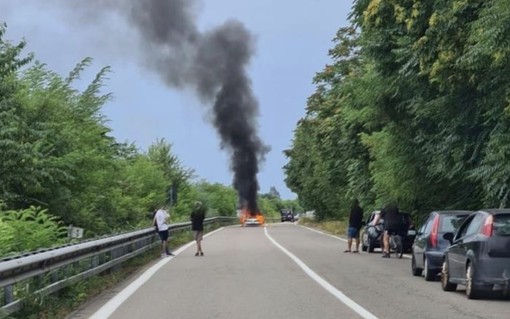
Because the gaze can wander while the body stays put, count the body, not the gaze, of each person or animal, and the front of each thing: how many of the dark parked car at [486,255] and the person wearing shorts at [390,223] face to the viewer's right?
0

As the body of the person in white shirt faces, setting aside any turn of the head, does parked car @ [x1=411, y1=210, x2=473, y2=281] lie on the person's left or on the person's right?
on the person's right

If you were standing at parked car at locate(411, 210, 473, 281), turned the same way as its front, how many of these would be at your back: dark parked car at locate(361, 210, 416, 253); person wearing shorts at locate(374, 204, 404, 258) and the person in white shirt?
0

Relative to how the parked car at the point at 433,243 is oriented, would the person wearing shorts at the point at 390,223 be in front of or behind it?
in front

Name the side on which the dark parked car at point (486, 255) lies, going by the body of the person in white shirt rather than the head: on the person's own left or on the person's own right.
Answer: on the person's own right

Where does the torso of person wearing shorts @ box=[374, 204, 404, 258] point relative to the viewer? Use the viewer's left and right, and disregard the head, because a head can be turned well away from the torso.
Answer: facing away from the viewer and to the left of the viewer

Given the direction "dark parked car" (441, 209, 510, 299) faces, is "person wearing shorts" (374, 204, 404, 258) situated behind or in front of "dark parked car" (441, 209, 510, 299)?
in front

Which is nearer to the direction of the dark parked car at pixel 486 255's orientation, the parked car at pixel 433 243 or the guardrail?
the parked car

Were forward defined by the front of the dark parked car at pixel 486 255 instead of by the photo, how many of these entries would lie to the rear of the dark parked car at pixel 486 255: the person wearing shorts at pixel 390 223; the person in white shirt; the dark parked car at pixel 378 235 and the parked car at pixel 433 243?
0

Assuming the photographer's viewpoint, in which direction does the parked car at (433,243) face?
facing away from the viewer and to the left of the viewer

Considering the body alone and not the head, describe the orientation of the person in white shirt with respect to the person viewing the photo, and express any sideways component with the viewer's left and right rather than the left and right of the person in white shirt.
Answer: facing away from the viewer and to the right of the viewer

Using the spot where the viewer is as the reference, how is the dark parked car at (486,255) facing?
facing away from the viewer and to the left of the viewer

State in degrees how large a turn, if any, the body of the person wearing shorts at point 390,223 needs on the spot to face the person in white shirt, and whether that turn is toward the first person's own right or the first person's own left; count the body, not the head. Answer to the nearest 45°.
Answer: approximately 45° to the first person's own left
